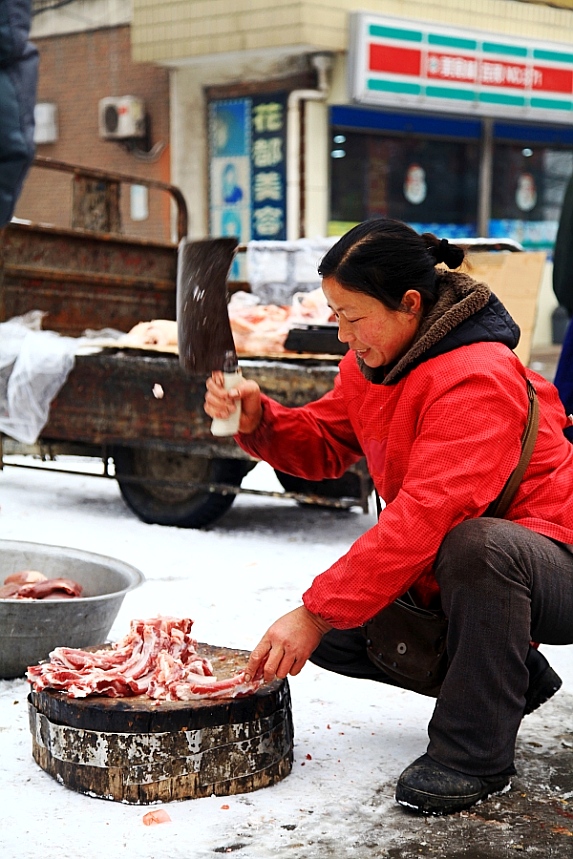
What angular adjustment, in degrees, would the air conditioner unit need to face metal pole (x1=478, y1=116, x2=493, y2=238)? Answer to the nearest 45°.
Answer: approximately 135° to its left

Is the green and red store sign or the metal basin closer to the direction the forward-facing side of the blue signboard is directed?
the metal basin

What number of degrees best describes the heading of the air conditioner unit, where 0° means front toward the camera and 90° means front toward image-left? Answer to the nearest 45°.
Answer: approximately 45°

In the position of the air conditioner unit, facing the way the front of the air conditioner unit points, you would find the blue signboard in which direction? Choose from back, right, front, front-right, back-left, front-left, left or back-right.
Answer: left

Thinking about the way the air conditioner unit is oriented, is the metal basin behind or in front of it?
in front

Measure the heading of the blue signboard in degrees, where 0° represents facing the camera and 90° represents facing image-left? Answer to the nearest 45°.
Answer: approximately 45°

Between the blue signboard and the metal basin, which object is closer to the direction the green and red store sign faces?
the metal basin

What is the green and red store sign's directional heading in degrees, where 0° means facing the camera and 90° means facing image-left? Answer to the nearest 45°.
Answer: approximately 315°

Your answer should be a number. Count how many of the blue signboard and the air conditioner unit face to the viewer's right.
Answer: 0

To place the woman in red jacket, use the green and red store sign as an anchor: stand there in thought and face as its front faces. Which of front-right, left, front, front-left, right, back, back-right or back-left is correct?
front-right
